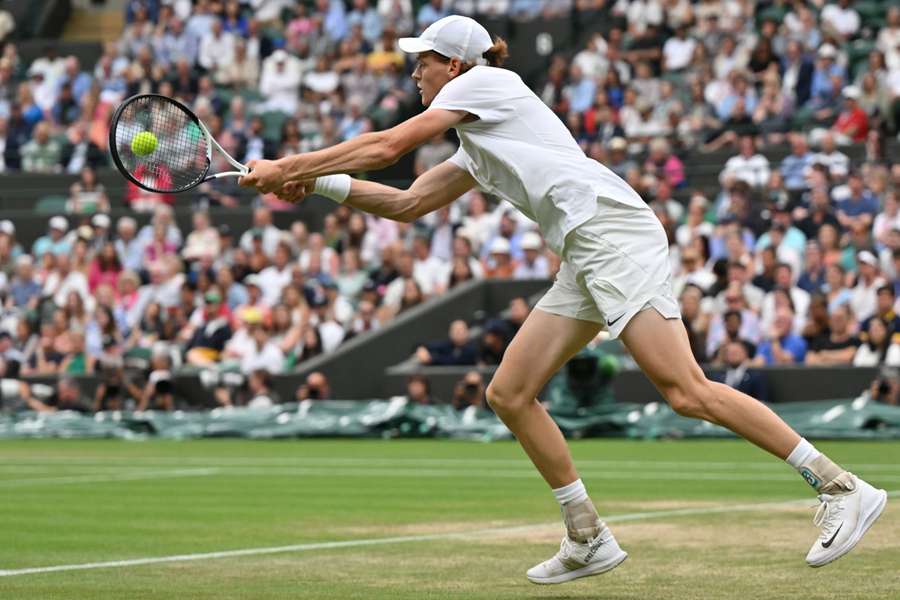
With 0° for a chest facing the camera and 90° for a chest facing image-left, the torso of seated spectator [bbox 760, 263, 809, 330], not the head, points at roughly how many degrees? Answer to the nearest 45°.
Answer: approximately 0°

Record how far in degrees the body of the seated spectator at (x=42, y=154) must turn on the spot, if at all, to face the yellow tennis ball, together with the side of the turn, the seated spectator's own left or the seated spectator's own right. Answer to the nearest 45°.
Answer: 0° — they already face it

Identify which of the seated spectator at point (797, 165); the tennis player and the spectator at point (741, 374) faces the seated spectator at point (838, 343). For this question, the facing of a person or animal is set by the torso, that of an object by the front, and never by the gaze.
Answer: the seated spectator at point (797, 165)

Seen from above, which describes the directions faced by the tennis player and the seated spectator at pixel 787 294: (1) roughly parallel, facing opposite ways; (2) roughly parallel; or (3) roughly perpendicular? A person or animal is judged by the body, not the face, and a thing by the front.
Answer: roughly perpendicular

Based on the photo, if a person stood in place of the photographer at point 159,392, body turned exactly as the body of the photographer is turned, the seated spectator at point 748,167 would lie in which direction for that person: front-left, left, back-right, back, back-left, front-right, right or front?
left

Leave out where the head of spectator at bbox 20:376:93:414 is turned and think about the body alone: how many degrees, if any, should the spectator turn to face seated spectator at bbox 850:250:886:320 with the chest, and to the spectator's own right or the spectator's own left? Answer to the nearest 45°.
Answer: approximately 135° to the spectator's own left

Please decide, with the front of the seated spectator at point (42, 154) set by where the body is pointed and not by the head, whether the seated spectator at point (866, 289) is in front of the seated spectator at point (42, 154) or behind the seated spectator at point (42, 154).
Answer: in front

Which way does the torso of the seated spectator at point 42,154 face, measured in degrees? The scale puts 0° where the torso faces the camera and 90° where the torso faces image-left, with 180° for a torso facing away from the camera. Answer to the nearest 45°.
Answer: approximately 0°

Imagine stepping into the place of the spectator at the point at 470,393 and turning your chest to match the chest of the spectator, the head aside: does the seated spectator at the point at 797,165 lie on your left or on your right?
on your left

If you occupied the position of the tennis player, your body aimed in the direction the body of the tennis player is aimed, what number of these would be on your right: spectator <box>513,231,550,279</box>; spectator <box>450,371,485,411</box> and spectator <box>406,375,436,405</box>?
3

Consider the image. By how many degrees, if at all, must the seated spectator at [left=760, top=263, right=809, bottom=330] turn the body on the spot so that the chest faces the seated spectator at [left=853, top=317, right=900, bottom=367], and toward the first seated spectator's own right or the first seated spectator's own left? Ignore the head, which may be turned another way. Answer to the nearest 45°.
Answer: approximately 45° to the first seated spectator's own left

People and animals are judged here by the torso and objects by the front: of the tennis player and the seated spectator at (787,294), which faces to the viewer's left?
the tennis player

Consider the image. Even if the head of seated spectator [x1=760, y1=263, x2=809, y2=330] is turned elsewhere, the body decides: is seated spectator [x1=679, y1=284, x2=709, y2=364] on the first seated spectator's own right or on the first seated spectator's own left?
on the first seated spectator's own right

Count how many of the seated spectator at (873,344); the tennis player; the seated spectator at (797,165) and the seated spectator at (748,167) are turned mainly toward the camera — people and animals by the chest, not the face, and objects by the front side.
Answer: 3
